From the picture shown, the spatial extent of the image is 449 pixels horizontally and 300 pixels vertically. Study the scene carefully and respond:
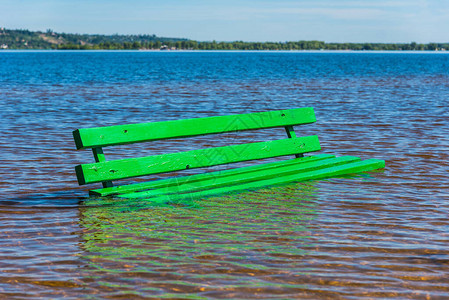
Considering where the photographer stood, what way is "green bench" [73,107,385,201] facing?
facing the viewer and to the right of the viewer
